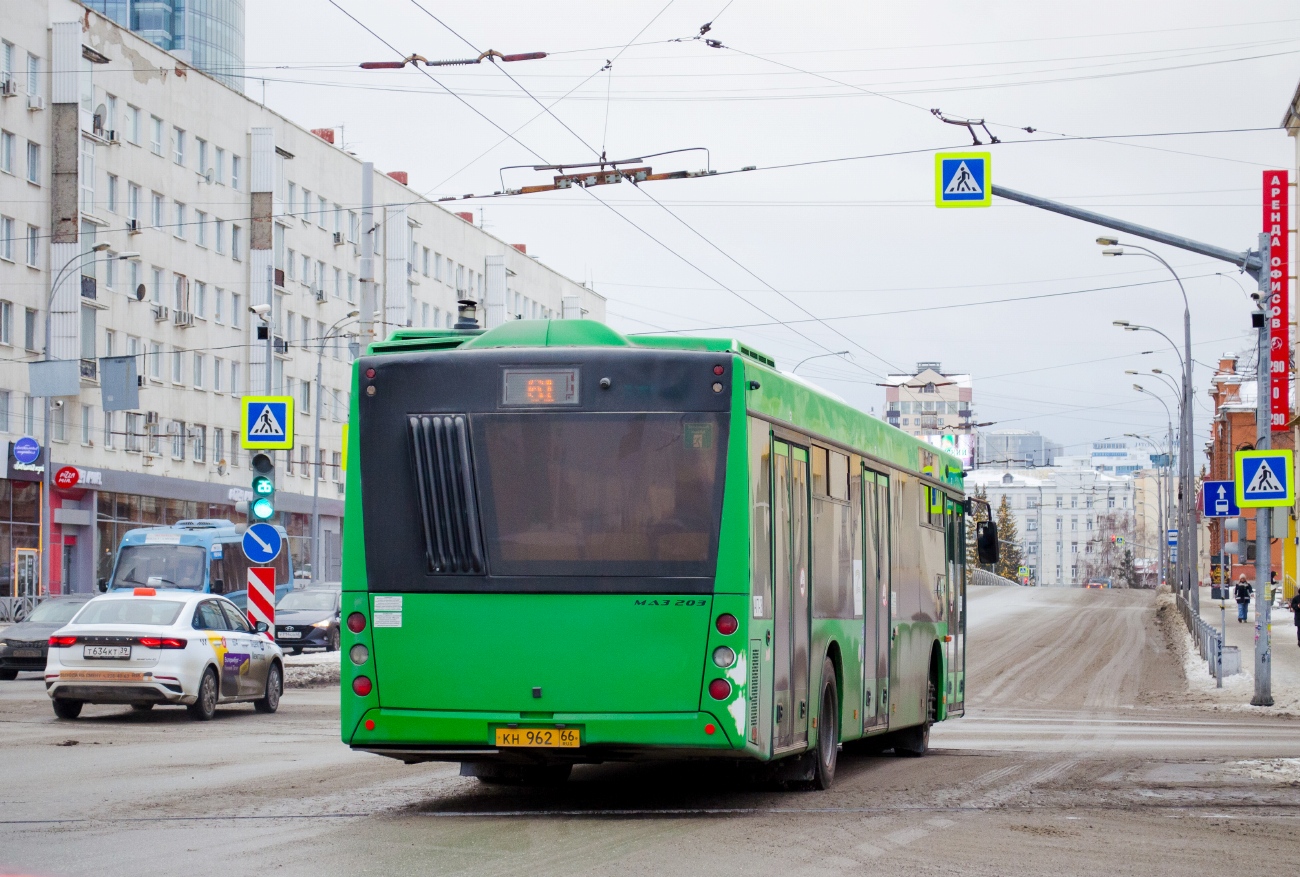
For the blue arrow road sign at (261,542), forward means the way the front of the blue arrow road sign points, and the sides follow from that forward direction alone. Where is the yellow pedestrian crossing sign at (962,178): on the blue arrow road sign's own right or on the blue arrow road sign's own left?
on the blue arrow road sign's own left

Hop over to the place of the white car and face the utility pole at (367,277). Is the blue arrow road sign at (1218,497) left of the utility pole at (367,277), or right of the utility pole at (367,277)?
right

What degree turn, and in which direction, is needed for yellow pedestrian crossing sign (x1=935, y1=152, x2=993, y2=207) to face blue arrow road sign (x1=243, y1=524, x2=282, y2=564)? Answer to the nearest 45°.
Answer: approximately 90° to its right

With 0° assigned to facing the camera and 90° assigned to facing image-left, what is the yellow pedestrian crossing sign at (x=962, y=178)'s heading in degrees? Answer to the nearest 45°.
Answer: approximately 0°

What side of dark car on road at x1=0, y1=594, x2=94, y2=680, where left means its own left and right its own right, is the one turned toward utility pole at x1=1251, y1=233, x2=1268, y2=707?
left

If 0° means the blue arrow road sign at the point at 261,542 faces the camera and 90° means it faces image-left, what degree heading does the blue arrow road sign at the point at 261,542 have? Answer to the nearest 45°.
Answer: approximately 0°

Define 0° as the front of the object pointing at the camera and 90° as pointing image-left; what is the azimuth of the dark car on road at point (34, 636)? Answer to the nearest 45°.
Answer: approximately 45°
